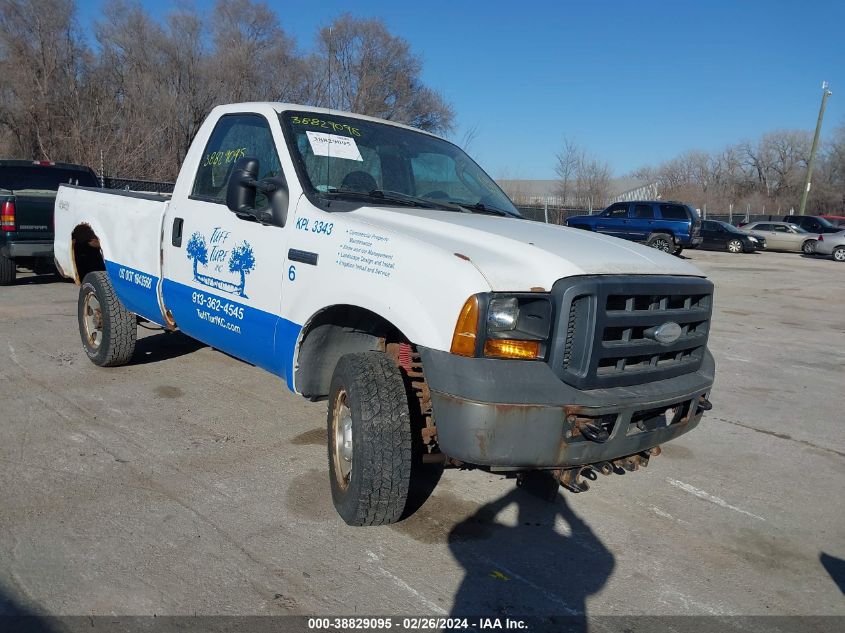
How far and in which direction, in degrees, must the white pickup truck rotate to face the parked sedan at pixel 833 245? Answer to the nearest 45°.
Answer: approximately 90° to its left

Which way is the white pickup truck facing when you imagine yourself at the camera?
facing the viewer and to the right of the viewer

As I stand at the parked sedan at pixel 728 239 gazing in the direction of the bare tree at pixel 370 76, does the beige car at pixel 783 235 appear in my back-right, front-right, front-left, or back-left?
back-right

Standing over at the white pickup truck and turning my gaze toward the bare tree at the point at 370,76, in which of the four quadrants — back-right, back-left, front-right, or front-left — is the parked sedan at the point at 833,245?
front-right

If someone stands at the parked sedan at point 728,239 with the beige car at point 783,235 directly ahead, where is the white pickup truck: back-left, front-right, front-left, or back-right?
back-right

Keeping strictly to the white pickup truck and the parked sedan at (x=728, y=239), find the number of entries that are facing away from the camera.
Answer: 0

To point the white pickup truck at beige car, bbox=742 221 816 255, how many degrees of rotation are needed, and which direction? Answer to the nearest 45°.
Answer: approximately 90° to its left

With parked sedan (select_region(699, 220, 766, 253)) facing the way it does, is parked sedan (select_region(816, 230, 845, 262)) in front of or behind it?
in front

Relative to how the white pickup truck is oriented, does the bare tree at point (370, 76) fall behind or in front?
behind

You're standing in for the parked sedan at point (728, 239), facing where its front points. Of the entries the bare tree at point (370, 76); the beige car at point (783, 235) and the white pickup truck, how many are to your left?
1
